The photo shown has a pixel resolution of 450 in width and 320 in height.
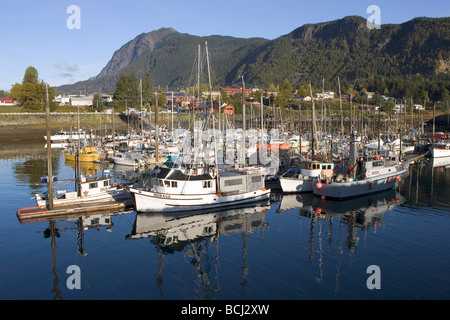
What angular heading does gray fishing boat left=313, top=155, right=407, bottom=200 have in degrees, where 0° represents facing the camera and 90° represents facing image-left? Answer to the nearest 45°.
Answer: approximately 225°

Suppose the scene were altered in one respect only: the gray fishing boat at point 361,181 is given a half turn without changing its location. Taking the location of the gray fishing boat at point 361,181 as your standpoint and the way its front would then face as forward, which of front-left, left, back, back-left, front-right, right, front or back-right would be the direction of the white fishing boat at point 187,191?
front

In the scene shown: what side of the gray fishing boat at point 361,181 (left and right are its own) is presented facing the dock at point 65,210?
back

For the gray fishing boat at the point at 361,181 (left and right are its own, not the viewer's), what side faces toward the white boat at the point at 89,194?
back
